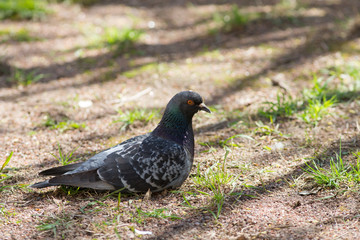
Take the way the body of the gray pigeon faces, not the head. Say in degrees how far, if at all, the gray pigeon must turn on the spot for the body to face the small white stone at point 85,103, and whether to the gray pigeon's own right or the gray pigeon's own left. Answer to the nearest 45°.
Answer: approximately 90° to the gray pigeon's own left

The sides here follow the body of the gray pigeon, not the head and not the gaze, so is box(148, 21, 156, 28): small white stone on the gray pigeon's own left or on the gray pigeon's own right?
on the gray pigeon's own left

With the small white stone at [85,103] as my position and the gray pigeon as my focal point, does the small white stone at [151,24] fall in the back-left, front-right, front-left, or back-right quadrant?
back-left

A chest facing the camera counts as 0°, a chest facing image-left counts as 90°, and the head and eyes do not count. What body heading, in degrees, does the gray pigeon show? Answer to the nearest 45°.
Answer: approximately 270°

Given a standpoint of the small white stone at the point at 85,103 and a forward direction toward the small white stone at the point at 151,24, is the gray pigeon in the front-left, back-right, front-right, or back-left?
back-right
